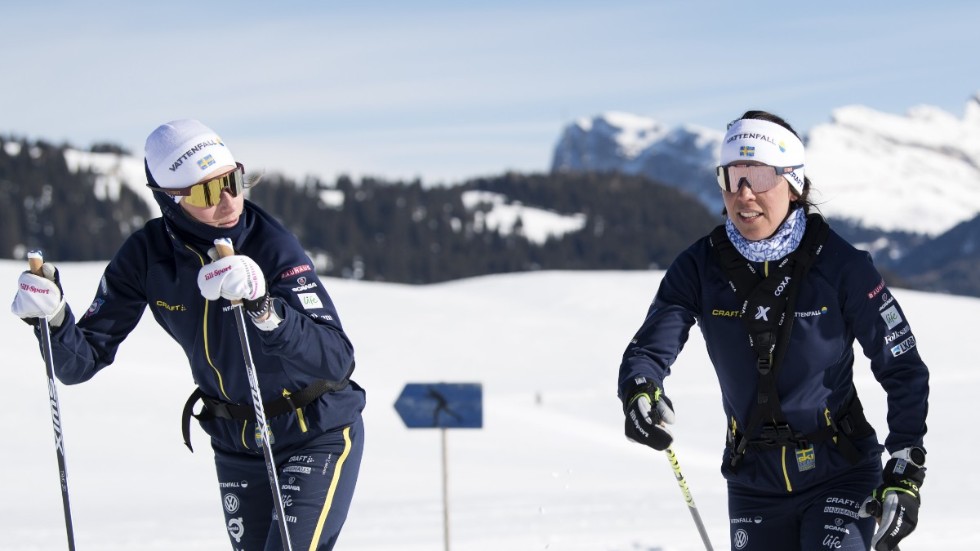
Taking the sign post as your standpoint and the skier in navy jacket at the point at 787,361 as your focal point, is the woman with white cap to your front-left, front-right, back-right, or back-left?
front-right

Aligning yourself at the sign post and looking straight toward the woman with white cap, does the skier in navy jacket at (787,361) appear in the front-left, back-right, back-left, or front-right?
front-left

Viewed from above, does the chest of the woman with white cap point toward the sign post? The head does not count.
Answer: no

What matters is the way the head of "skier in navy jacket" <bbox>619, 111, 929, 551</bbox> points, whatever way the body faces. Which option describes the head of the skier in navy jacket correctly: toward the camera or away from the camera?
toward the camera

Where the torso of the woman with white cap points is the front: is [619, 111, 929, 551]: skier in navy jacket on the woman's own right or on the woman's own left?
on the woman's own left
